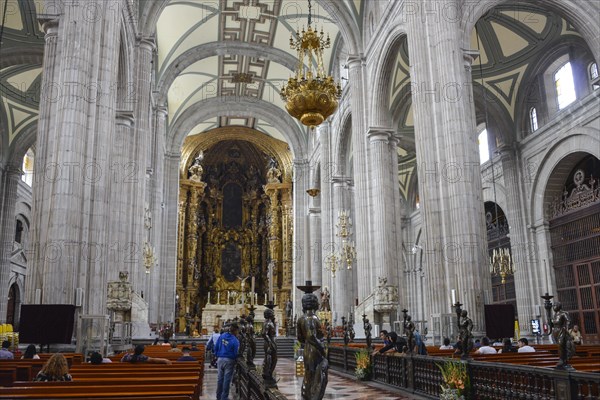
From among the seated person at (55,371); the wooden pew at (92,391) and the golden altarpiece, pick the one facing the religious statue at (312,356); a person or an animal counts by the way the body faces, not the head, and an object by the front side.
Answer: the golden altarpiece

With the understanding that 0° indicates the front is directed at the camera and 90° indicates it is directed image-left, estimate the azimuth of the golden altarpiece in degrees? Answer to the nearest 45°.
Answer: approximately 0°

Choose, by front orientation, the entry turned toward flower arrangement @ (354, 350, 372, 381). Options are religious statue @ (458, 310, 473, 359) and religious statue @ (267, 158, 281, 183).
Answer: religious statue @ (267, 158, 281, 183)

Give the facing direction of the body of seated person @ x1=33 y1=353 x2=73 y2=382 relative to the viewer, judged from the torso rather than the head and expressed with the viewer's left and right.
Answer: facing away from the viewer

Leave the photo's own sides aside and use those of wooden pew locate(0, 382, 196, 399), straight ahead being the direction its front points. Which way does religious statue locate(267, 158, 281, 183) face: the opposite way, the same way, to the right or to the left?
the opposite way

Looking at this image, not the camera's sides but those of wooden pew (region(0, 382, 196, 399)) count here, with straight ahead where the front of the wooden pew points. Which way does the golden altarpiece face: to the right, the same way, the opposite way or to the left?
the opposite way

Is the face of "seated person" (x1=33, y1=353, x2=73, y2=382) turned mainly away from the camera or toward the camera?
away from the camera

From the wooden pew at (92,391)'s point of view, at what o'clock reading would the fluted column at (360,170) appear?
The fluted column is roughly at 1 o'clock from the wooden pew.

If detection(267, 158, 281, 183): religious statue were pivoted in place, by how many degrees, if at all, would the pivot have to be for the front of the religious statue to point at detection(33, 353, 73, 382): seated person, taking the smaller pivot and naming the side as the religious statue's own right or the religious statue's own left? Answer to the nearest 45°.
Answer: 0° — it already faces them

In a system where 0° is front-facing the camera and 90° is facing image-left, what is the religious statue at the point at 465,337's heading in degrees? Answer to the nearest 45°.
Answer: approximately 45°

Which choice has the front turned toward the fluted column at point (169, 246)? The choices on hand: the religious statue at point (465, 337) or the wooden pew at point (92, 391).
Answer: the wooden pew

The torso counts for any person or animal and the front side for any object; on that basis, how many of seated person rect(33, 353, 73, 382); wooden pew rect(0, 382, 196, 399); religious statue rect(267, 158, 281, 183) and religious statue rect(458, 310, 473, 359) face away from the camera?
2

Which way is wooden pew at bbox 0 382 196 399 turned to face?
away from the camera
